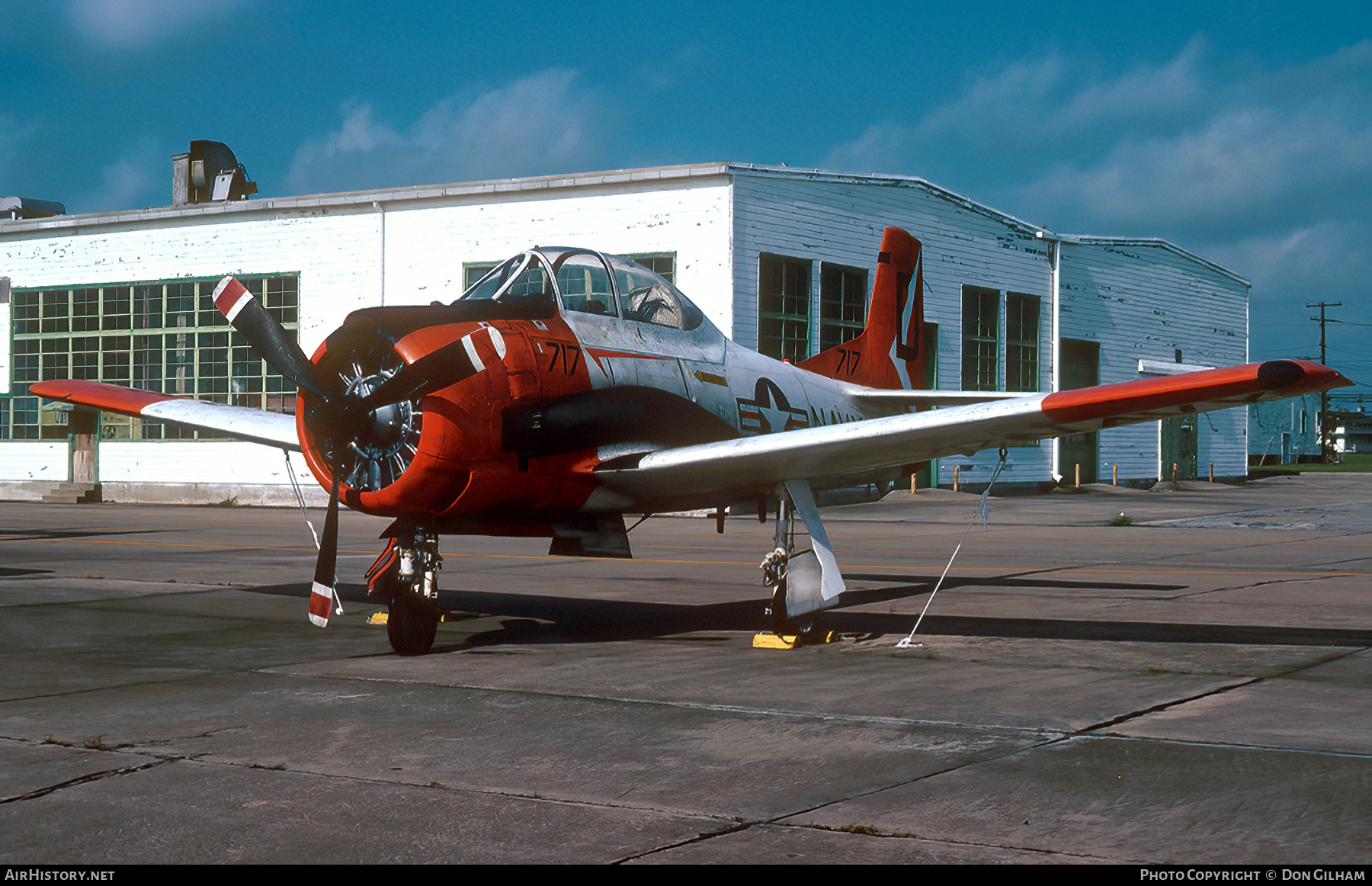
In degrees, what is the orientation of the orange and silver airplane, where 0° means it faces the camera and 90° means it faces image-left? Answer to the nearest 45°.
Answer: approximately 45°

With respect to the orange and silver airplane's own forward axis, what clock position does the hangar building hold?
The hangar building is roughly at 4 o'clock from the orange and silver airplane.
